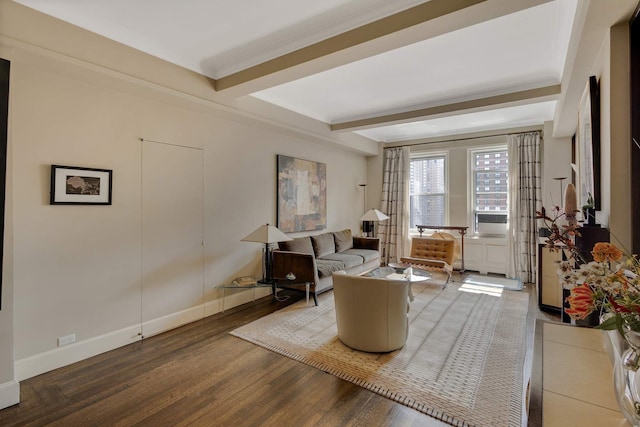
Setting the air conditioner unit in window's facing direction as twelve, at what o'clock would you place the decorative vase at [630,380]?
The decorative vase is roughly at 12 o'clock from the air conditioner unit in window.

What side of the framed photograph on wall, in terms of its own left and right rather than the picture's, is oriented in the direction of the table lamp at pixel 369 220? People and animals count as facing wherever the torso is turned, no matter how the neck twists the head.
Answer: left

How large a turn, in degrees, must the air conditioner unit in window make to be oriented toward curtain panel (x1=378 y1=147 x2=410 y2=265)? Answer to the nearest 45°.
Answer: approximately 90° to its right

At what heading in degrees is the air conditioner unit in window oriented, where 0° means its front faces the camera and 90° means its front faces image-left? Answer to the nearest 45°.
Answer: approximately 0°

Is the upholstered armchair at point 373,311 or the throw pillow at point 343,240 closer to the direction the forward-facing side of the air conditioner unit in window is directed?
the upholstered armchair

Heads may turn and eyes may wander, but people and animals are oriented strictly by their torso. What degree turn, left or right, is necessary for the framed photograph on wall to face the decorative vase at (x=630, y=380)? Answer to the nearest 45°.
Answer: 0° — it already faces it

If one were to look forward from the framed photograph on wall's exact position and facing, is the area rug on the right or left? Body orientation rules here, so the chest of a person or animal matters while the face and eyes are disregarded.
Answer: on its left

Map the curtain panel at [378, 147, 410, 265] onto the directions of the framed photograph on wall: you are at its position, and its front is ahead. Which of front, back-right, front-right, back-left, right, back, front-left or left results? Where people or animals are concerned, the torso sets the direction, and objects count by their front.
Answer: left

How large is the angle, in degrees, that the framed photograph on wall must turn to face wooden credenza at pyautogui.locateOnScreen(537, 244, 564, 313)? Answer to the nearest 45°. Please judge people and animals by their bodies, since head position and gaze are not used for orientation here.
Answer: approximately 45° to its left

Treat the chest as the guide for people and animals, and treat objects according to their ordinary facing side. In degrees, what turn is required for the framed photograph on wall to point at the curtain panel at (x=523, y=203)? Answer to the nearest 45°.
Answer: approximately 90° to its left

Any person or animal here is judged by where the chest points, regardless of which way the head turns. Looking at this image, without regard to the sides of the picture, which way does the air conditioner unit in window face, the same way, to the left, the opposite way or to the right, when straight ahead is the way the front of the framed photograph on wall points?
to the right

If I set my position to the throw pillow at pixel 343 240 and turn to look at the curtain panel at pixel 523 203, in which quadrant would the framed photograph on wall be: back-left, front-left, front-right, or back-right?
back-right

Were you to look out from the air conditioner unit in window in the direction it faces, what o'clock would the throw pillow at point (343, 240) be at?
The throw pillow is roughly at 2 o'clock from the air conditioner unit in window.

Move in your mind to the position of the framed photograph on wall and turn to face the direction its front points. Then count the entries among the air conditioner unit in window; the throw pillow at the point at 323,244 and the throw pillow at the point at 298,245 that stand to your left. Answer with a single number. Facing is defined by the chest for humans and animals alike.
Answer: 3
